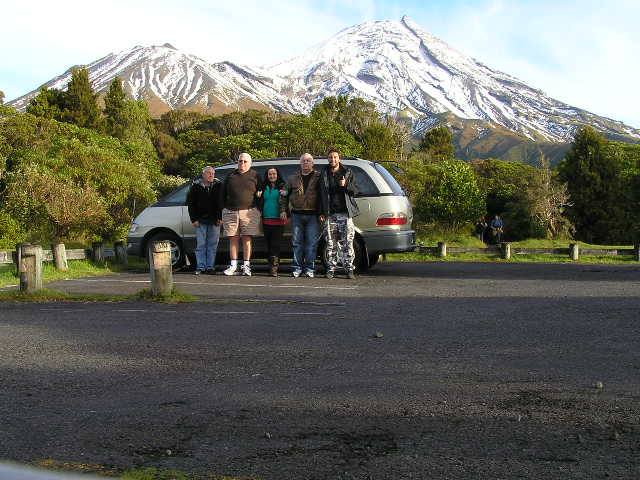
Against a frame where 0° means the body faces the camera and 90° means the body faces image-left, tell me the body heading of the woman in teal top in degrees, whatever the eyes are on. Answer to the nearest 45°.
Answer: approximately 0°

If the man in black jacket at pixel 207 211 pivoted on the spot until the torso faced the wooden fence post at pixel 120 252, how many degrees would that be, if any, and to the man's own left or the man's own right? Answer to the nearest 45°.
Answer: approximately 135° to the man's own right

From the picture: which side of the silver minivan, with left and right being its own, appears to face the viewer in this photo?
left

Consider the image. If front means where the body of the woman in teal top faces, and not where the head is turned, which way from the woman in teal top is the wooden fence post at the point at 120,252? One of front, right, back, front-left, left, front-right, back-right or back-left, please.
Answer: back-right

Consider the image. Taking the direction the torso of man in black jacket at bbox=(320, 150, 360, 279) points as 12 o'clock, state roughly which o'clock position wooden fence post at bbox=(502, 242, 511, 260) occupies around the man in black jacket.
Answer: The wooden fence post is roughly at 7 o'clock from the man in black jacket.

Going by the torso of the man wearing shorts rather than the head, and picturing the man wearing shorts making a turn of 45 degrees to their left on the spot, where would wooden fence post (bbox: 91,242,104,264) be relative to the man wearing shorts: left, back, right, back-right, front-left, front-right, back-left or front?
back

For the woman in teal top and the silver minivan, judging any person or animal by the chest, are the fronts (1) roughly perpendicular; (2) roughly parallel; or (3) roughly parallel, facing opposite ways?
roughly perpendicular

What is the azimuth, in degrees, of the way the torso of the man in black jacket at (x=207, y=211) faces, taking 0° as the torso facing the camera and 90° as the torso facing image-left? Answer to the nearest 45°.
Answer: approximately 0°

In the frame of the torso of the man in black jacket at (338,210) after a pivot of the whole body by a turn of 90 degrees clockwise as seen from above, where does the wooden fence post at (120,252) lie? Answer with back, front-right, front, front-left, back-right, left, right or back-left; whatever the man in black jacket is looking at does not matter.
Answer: front-right

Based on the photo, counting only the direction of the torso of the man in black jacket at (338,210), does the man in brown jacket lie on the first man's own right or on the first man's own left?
on the first man's own right

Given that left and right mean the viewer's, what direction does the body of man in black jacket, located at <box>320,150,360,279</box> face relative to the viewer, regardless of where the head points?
facing the viewer
